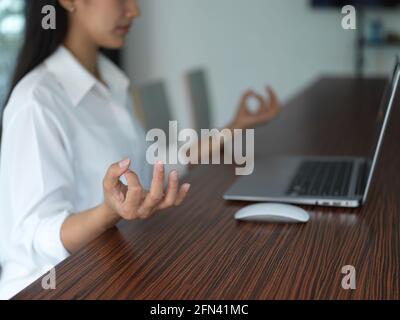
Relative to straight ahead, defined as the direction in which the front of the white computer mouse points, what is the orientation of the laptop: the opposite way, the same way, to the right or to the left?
the opposite way

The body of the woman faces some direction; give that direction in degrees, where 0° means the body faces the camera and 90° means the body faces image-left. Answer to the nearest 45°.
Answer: approximately 315°

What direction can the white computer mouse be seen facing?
to the viewer's right

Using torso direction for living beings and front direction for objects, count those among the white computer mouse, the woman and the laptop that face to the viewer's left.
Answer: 1

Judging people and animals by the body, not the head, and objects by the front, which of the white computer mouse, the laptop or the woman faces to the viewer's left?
the laptop

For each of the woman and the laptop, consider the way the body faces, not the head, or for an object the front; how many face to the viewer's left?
1

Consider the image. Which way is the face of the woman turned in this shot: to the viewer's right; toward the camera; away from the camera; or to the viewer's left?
to the viewer's right

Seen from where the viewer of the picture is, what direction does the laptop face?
facing to the left of the viewer

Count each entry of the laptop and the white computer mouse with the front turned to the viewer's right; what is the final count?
1
